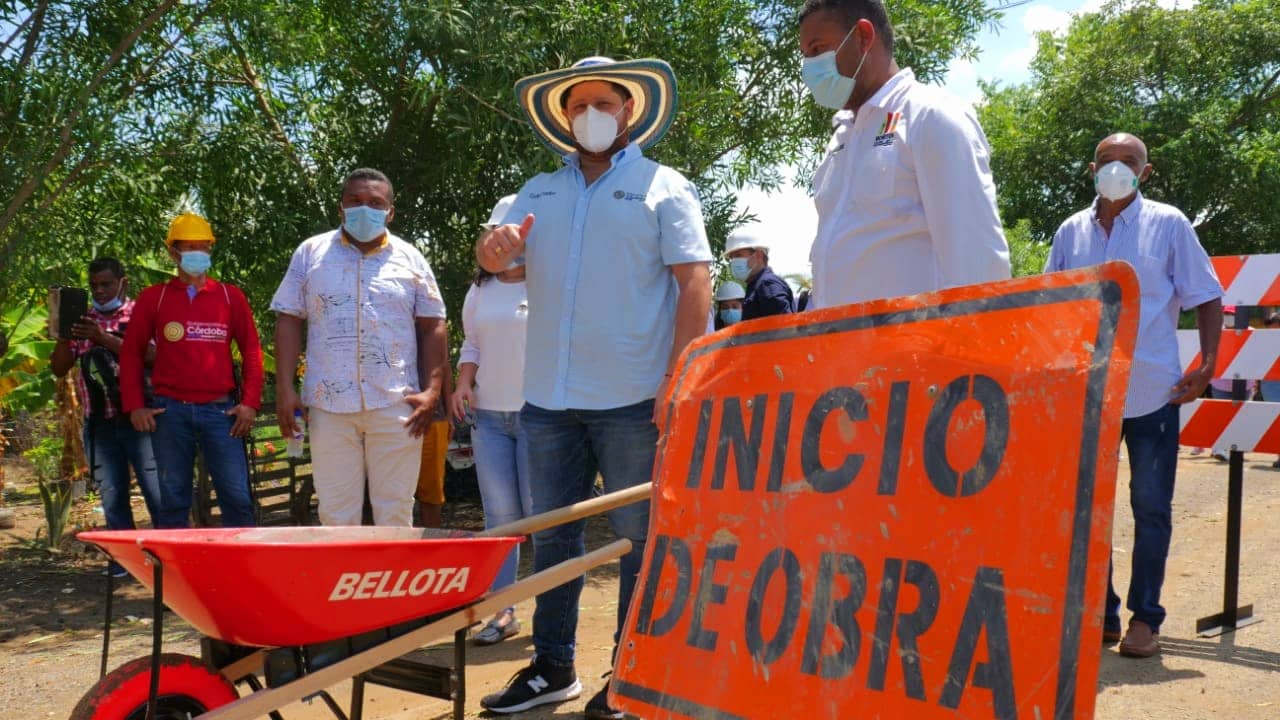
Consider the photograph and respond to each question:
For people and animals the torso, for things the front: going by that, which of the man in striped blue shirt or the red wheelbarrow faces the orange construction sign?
the man in striped blue shirt

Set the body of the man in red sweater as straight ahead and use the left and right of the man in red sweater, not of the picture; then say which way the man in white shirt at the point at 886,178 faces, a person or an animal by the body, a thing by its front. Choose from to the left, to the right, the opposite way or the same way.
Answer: to the right

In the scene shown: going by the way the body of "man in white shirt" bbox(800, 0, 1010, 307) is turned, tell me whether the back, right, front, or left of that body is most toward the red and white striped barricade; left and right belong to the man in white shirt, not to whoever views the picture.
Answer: back

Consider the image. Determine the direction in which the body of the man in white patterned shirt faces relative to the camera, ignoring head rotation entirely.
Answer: toward the camera

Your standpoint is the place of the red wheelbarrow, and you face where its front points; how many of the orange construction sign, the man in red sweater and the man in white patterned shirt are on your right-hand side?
2

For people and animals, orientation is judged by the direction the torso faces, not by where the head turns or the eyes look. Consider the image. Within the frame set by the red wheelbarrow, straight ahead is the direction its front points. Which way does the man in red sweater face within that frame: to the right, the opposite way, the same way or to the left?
to the left

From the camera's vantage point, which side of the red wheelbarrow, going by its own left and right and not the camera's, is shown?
left

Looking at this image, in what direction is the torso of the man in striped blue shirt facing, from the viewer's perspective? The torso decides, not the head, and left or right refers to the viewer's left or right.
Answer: facing the viewer

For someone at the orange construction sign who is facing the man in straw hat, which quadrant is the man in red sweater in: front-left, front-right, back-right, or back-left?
front-left

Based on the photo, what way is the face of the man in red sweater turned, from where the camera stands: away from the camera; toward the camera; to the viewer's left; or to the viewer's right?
toward the camera

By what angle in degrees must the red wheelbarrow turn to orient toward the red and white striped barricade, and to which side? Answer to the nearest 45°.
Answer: approximately 180°

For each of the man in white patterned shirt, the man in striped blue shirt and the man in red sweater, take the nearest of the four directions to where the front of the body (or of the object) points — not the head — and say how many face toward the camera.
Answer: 3

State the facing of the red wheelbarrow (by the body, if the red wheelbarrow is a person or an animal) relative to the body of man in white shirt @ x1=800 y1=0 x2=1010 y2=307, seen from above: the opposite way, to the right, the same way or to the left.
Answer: the same way

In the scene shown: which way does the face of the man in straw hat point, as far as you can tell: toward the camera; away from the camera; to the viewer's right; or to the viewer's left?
toward the camera

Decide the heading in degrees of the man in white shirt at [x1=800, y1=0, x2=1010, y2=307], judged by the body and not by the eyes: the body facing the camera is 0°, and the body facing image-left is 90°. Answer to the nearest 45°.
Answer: approximately 45°

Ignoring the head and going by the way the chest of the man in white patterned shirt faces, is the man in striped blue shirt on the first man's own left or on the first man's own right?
on the first man's own left

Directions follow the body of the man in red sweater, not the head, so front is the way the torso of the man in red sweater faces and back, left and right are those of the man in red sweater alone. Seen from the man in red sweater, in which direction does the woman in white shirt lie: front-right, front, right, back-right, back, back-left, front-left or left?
front-left

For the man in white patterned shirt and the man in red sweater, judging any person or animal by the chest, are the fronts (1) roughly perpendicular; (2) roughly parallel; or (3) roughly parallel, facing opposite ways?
roughly parallel
